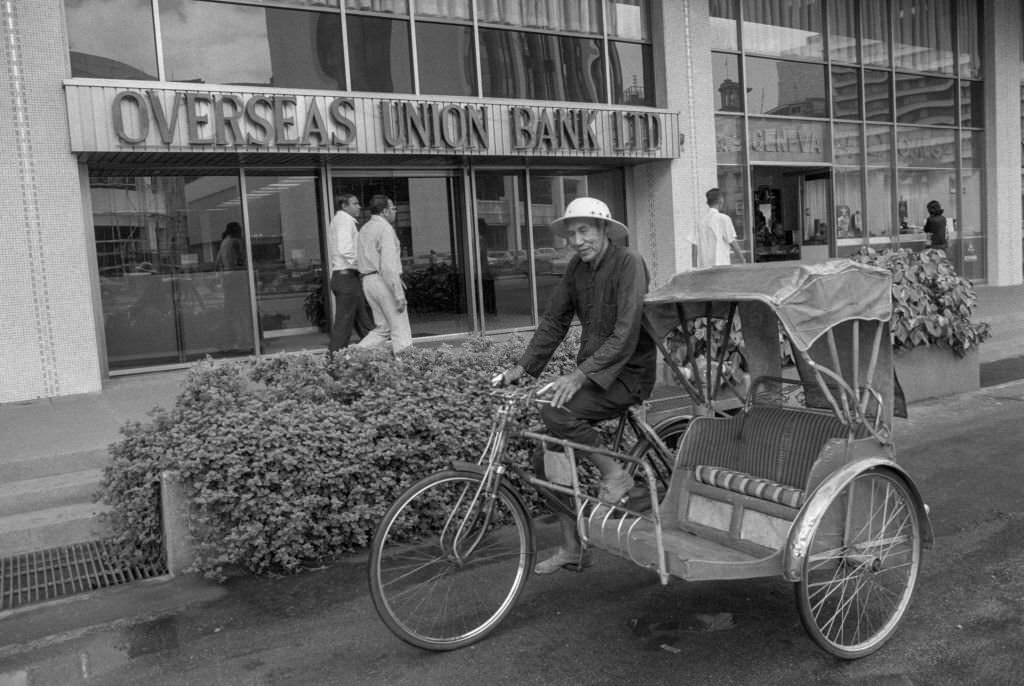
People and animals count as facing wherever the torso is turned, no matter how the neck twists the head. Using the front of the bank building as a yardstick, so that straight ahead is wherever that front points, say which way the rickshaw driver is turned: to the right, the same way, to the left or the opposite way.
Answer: to the right

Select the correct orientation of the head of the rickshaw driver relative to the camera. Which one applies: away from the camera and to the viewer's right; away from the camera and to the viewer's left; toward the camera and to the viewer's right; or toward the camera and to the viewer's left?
toward the camera and to the viewer's left

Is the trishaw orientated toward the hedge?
no

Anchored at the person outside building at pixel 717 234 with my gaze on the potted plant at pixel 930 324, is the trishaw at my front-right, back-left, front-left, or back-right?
front-right

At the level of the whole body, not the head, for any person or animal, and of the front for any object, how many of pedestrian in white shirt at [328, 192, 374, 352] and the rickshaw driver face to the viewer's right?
1

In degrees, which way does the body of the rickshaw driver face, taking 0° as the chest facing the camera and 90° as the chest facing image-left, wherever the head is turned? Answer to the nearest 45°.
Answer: approximately 45°

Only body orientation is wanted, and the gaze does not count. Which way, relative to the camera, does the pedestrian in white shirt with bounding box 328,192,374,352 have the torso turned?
to the viewer's right

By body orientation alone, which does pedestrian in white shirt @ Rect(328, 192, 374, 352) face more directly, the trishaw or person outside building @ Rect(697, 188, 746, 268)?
the person outside building

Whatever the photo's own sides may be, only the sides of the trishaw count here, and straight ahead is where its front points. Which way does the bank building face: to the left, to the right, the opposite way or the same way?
to the left

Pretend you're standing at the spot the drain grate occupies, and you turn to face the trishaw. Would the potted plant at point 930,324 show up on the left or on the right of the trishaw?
left

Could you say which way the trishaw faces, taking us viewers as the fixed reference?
facing the viewer and to the left of the viewer

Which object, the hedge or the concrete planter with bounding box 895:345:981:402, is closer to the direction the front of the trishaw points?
the hedge

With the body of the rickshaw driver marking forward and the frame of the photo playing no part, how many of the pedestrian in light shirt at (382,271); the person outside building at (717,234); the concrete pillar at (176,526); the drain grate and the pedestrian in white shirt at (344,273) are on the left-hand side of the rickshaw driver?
0

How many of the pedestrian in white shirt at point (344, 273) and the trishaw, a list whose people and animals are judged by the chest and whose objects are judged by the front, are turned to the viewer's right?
1

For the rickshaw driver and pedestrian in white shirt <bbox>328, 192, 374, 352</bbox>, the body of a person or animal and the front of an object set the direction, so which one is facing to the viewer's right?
the pedestrian in white shirt

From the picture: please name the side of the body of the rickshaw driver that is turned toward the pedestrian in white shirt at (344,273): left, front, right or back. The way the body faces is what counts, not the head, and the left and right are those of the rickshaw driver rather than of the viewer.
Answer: right
